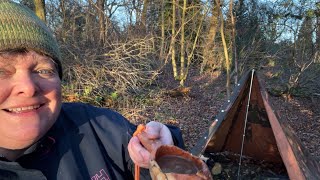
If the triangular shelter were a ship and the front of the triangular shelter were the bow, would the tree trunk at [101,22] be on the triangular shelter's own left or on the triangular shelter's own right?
on the triangular shelter's own right

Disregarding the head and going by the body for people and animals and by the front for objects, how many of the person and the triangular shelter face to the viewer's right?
0

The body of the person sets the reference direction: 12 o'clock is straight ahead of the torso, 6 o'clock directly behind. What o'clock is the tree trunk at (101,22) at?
The tree trunk is roughly at 6 o'clock from the person.

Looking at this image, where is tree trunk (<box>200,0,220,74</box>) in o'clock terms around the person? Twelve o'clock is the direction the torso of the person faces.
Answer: The tree trunk is roughly at 7 o'clock from the person.

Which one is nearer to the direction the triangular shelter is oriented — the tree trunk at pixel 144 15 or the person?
the person

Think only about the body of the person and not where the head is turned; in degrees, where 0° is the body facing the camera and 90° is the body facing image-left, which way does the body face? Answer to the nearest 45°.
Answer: approximately 0°

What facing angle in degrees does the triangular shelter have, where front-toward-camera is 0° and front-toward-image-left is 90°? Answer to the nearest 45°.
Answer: approximately 45°
